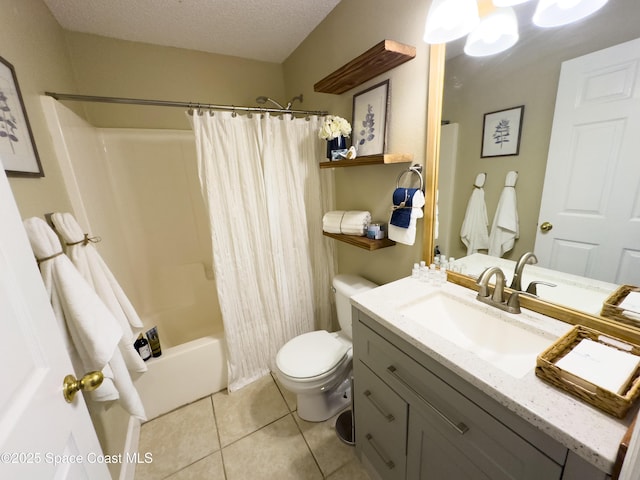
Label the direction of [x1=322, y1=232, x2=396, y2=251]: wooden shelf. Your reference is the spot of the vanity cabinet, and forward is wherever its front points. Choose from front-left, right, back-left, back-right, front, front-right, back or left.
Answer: right

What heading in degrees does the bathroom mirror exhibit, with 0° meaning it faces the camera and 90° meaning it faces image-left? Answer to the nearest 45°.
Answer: approximately 45°

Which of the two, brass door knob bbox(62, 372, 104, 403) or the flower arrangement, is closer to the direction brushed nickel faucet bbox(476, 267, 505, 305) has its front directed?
the brass door knob

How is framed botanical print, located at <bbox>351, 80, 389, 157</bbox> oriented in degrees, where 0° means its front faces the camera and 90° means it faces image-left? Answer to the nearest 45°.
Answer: approximately 45°

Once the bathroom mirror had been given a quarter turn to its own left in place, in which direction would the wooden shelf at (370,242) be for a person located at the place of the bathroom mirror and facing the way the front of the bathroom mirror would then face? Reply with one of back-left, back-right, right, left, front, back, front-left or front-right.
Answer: back-right

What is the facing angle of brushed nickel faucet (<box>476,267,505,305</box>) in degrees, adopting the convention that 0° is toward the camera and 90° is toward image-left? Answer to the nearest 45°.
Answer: approximately 45°

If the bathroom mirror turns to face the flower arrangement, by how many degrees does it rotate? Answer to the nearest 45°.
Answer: approximately 45° to its right

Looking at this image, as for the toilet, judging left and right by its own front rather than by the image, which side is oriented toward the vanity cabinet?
left

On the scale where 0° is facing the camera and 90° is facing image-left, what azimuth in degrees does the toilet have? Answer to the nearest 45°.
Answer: approximately 45°

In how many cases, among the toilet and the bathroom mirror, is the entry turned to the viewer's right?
0

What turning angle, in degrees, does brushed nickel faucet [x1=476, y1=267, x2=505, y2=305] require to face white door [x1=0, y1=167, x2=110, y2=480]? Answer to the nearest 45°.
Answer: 0° — it already faces it

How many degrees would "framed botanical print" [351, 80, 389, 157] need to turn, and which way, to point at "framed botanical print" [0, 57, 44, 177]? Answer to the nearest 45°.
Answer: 0° — it already faces it

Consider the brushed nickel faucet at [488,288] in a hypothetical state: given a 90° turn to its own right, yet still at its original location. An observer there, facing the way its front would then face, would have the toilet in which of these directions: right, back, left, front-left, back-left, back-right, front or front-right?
front-left
